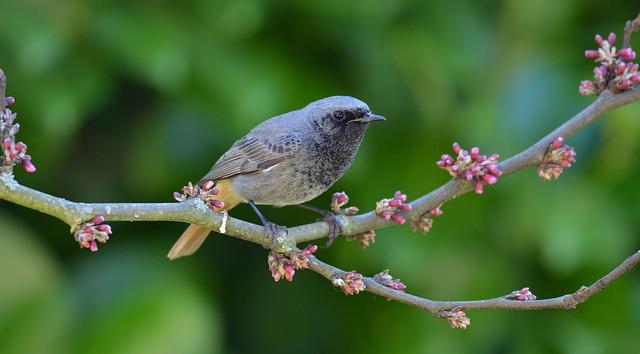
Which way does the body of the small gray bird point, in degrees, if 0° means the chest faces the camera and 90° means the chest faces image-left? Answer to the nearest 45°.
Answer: approximately 270°

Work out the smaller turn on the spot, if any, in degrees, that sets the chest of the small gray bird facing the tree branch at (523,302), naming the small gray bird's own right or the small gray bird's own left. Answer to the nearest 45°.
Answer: approximately 45° to the small gray bird's own right
